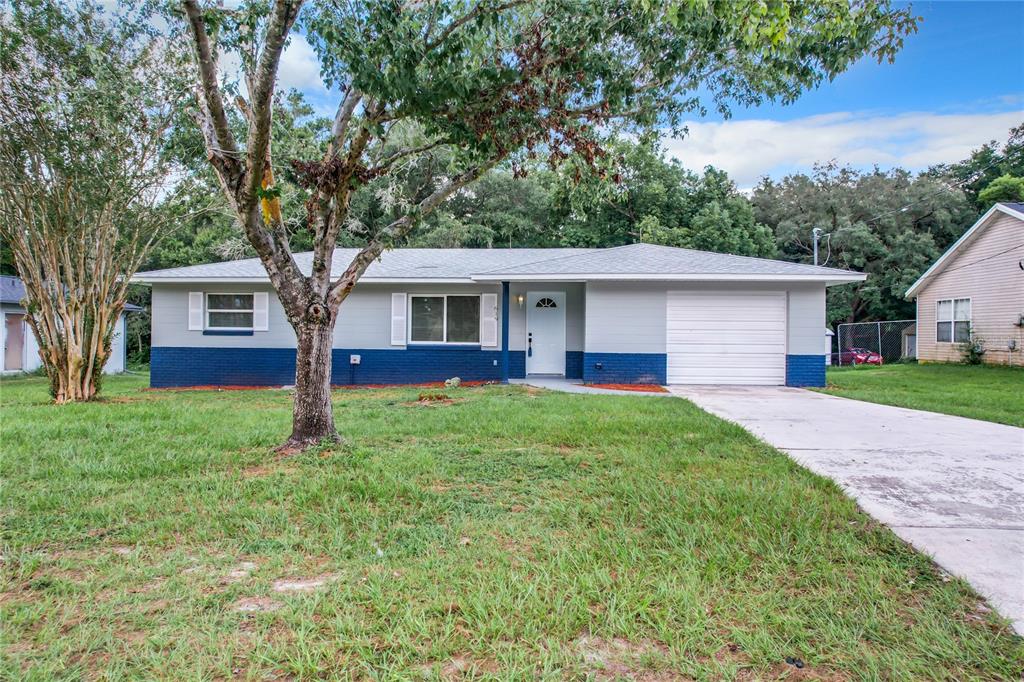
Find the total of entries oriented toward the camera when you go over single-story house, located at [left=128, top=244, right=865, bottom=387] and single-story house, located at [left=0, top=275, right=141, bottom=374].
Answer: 2

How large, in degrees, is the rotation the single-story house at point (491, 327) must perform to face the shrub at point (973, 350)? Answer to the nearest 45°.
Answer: approximately 90° to its left

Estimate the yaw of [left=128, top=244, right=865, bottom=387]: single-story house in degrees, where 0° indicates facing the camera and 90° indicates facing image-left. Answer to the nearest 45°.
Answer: approximately 0°

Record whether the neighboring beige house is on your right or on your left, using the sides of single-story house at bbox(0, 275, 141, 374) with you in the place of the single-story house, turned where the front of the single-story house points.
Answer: on your left

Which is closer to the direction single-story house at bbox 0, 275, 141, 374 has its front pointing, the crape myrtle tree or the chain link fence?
the crape myrtle tree

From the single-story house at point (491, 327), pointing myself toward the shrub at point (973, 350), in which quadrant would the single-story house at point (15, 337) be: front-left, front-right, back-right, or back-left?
back-left

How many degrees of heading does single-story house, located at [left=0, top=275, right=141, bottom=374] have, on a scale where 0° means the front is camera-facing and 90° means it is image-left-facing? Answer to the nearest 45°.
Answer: approximately 0°

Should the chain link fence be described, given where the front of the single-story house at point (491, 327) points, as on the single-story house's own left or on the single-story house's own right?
on the single-story house's own left

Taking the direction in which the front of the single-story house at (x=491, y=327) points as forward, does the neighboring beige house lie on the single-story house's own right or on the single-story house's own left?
on the single-story house's own left

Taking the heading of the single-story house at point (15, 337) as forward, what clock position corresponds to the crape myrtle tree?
The crape myrtle tree is roughly at 12 o'clock from the single-story house.

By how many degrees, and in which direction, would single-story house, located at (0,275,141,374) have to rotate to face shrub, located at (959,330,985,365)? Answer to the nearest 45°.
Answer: approximately 45° to its left
